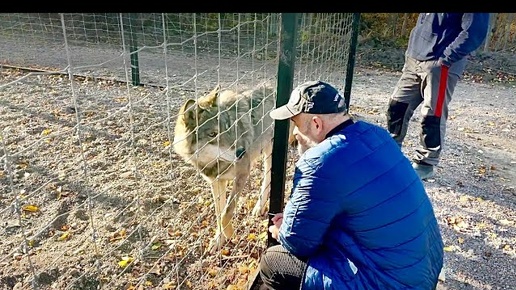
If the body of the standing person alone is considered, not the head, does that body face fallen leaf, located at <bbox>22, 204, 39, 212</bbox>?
yes

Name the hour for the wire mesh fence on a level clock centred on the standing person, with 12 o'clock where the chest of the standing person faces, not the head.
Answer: The wire mesh fence is roughly at 12 o'clock from the standing person.

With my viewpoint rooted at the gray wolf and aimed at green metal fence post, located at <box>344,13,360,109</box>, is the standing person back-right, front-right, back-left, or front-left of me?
front-right

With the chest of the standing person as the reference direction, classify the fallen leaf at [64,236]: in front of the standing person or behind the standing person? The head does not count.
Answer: in front

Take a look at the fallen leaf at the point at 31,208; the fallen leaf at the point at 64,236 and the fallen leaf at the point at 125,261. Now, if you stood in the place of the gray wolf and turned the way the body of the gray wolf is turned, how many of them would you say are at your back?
0

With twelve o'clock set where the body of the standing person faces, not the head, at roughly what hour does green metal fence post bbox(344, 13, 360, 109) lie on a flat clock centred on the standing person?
The green metal fence post is roughly at 3 o'clock from the standing person.

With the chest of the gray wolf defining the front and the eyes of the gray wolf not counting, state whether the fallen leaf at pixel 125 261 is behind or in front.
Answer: in front

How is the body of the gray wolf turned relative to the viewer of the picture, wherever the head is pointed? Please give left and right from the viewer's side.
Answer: facing the viewer and to the left of the viewer

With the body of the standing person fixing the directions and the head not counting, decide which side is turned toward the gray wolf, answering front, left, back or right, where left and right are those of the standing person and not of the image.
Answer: front

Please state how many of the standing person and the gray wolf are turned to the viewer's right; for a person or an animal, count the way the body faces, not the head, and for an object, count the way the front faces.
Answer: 0

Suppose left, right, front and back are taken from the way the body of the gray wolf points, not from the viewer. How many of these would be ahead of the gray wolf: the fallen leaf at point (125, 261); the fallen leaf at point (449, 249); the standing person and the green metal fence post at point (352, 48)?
1

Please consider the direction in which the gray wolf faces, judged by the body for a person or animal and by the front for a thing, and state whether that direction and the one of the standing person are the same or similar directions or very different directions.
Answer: same or similar directions

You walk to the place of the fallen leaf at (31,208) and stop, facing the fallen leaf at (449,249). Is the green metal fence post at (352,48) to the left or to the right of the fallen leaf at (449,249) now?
left

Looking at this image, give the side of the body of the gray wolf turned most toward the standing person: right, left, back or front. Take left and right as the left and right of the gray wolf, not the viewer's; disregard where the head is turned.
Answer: back
